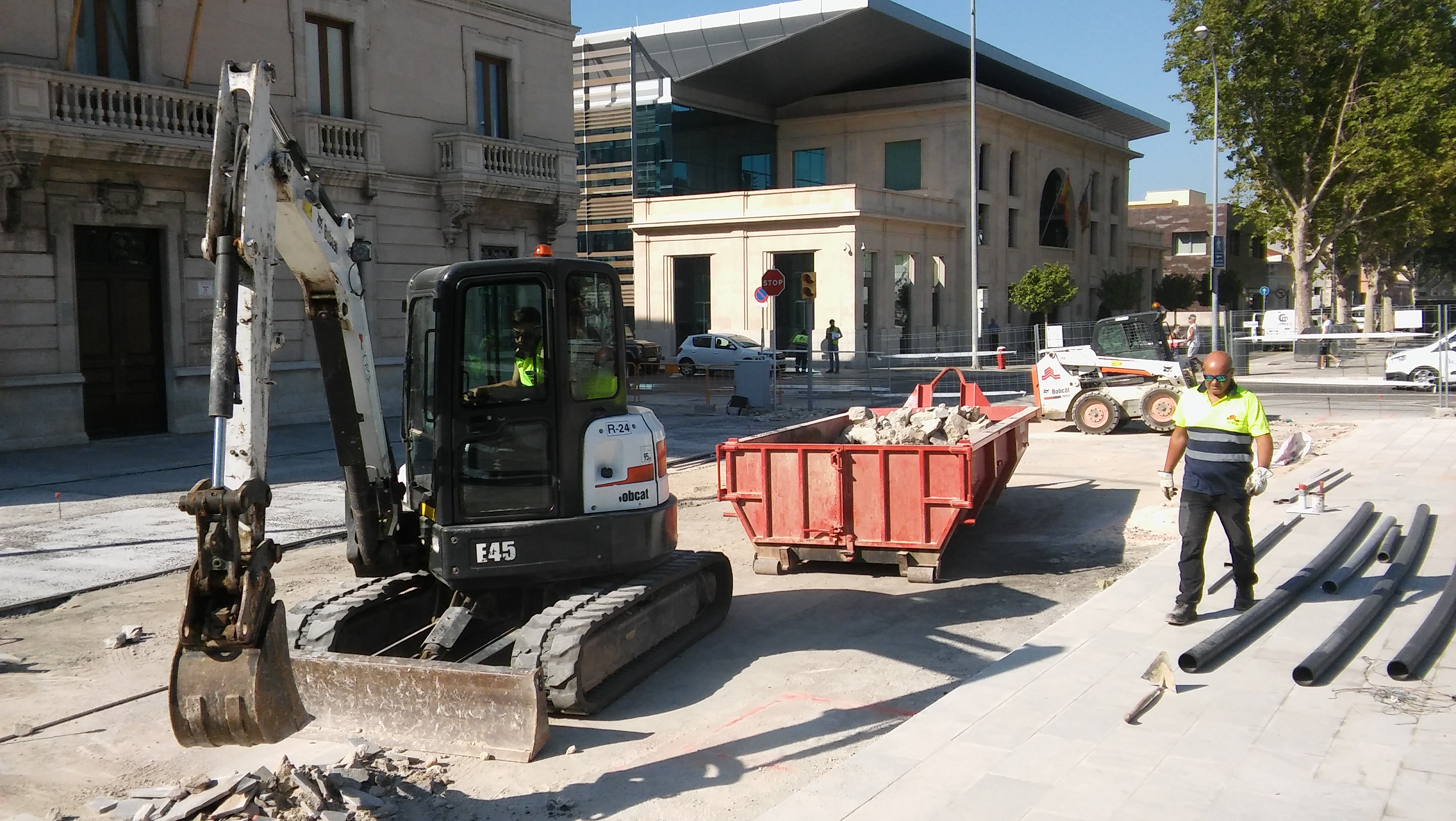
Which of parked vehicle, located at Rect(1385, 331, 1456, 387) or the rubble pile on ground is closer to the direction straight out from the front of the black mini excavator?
the rubble pile on ground

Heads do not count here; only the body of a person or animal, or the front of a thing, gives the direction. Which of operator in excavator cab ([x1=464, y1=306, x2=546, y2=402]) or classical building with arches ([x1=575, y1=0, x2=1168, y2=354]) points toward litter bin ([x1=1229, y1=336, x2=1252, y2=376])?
the classical building with arches

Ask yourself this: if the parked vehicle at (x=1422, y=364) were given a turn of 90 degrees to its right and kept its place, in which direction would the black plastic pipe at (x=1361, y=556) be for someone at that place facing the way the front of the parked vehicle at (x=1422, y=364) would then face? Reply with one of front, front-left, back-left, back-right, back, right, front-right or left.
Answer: back

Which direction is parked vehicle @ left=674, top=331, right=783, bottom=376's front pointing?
to the viewer's right

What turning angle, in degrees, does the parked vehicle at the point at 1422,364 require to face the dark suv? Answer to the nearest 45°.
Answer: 0° — it already faces it

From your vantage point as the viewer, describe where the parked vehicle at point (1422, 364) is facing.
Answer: facing to the left of the viewer

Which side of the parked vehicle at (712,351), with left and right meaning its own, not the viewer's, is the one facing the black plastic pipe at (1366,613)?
right

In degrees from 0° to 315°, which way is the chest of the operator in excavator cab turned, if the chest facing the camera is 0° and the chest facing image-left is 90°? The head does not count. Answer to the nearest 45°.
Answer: approximately 45°

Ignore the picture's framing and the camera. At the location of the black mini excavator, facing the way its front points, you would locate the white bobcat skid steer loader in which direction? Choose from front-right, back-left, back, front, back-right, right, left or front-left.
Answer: back

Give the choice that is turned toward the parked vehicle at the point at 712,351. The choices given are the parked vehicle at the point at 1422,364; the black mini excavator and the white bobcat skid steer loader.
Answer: the parked vehicle at the point at 1422,364

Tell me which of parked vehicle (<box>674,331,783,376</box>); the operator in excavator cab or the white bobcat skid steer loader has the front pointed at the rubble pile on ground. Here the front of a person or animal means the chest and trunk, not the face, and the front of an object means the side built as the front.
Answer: the operator in excavator cab

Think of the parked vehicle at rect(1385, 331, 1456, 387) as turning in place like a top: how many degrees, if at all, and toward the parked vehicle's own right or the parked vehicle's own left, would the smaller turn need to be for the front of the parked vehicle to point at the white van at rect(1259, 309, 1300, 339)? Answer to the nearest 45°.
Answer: approximately 90° to the parked vehicle's own right

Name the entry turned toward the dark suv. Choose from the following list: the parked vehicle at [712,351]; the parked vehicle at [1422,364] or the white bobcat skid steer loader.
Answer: the parked vehicle at [1422,364]
